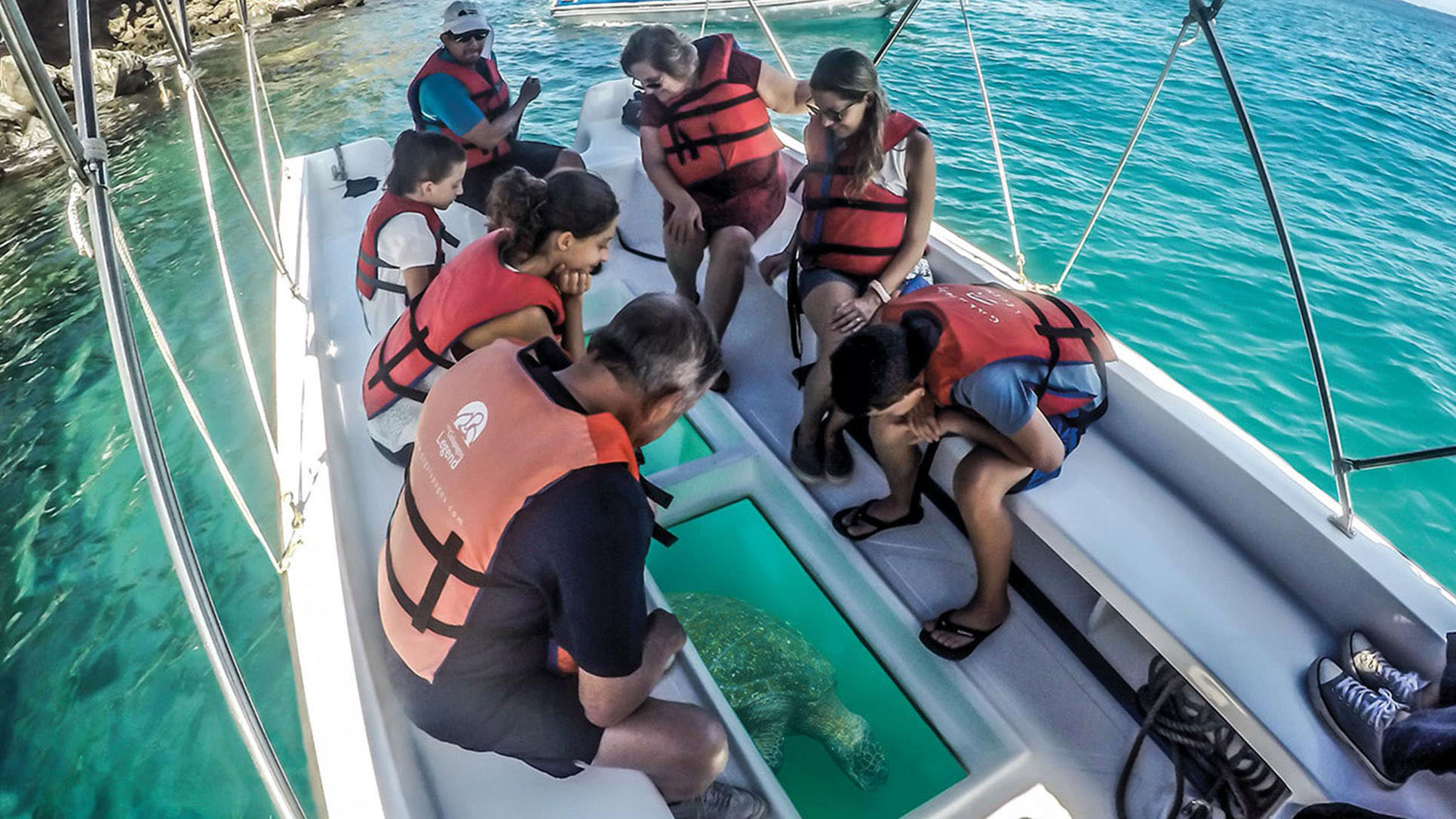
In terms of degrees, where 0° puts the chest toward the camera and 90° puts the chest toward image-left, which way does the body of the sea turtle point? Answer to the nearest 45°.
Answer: approximately 315°

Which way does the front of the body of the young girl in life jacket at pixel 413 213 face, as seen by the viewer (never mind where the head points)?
to the viewer's right

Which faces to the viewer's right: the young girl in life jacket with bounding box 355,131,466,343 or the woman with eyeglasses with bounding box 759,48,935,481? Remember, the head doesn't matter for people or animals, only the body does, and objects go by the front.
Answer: the young girl in life jacket

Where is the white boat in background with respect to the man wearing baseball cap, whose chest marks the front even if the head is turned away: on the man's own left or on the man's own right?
on the man's own left

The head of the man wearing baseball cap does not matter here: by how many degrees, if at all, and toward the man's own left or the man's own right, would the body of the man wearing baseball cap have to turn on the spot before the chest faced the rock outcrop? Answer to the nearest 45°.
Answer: approximately 180°

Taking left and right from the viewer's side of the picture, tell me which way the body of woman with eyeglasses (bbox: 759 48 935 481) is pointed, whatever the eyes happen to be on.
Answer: facing the viewer and to the left of the viewer

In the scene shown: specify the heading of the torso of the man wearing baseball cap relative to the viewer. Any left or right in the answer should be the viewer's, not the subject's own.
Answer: facing the viewer and to the right of the viewer

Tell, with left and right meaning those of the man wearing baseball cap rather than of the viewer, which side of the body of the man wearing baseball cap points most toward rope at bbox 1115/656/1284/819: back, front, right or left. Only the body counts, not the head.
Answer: front

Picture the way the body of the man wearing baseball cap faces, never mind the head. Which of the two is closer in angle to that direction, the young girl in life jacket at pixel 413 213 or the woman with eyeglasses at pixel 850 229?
the woman with eyeglasses

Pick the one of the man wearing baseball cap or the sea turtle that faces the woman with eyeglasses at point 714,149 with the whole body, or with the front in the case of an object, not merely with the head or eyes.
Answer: the man wearing baseball cap

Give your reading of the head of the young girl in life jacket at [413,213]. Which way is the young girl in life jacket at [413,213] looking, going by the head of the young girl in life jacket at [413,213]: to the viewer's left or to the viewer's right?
to the viewer's right

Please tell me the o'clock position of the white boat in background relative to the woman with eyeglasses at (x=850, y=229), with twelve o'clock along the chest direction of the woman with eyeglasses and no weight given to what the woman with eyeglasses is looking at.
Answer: The white boat in background is roughly at 4 o'clock from the woman with eyeglasses.

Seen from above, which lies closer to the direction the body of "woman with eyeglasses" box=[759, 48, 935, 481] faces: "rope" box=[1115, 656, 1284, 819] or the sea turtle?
the sea turtle

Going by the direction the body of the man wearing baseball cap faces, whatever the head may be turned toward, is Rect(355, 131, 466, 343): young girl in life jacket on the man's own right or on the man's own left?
on the man's own right

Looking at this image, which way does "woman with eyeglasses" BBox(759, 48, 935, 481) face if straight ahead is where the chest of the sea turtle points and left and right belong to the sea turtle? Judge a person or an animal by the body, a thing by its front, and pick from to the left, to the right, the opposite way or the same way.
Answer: to the right
